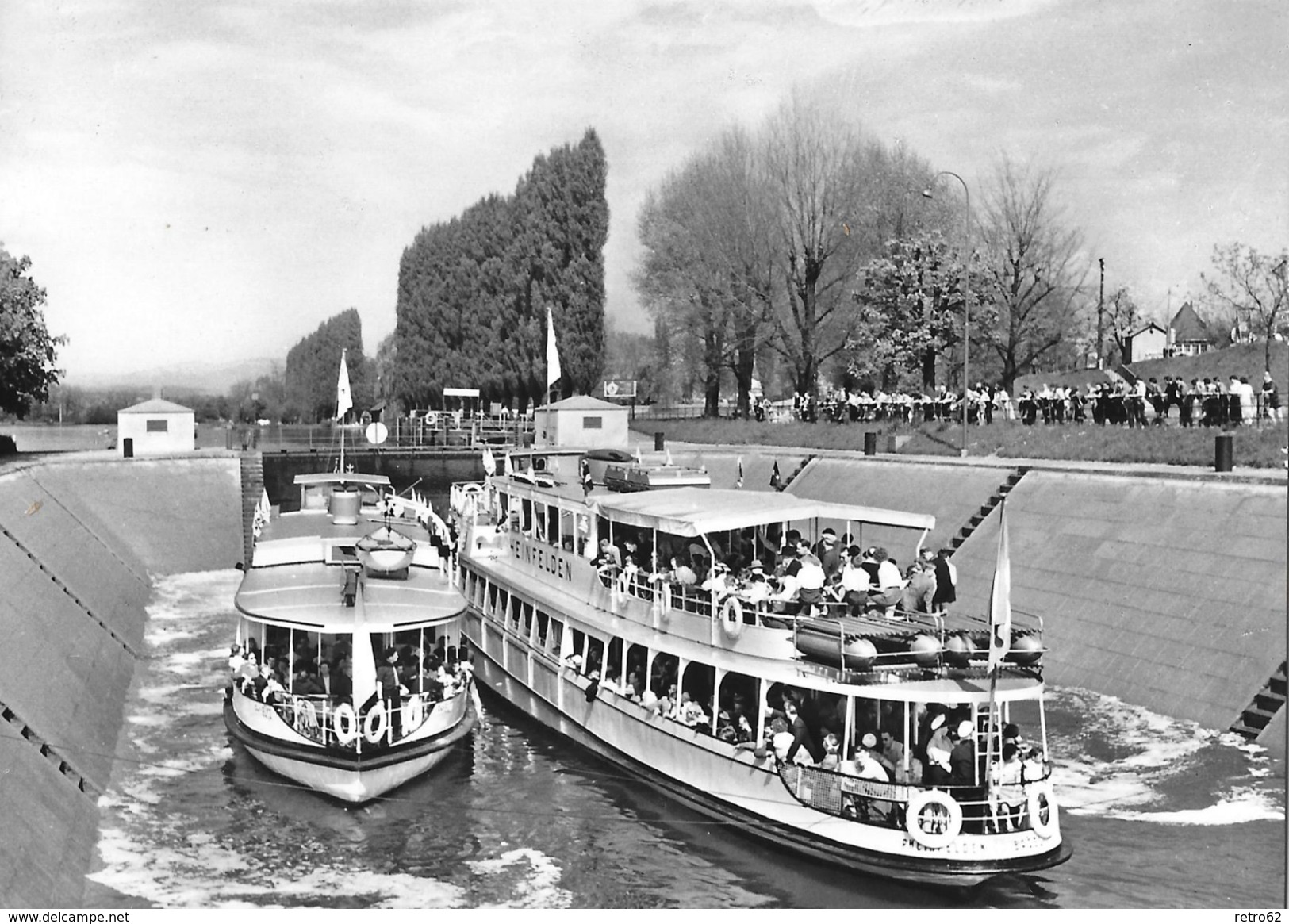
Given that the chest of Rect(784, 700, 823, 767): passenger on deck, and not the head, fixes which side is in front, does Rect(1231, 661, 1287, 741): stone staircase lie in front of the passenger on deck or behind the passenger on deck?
behind

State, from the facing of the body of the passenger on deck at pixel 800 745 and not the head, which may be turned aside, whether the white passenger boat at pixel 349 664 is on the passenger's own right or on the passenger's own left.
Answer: on the passenger's own right

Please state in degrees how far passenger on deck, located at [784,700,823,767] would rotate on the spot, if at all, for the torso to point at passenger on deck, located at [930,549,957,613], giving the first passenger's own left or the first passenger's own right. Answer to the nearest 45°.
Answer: approximately 180°

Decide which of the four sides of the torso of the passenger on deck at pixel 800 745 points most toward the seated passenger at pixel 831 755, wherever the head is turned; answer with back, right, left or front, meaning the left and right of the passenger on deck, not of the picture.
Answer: left

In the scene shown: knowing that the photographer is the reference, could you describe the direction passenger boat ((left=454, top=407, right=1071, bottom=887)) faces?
facing away from the viewer and to the left of the viewer

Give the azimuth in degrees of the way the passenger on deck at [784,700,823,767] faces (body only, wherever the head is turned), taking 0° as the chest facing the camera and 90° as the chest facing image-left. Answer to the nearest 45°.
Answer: approximately 45°

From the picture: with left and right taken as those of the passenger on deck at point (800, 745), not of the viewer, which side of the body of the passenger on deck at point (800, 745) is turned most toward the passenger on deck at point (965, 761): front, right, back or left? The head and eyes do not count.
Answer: left

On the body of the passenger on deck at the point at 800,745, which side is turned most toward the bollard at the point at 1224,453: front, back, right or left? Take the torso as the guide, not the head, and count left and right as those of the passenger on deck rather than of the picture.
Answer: back

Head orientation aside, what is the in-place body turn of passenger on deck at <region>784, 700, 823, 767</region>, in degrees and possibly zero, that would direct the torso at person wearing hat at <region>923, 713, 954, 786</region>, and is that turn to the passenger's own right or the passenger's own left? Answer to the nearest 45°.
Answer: approximately 90° to the passenger's own left

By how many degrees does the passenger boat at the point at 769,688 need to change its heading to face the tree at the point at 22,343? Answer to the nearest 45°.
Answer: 0° — it already faces it

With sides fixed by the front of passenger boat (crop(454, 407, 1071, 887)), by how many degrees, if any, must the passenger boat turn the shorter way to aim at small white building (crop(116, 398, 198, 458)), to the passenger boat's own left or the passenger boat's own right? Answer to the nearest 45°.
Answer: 0° — it already faces it

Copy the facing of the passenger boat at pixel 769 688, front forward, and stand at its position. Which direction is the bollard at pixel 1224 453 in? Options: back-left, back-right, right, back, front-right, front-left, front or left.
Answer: right
